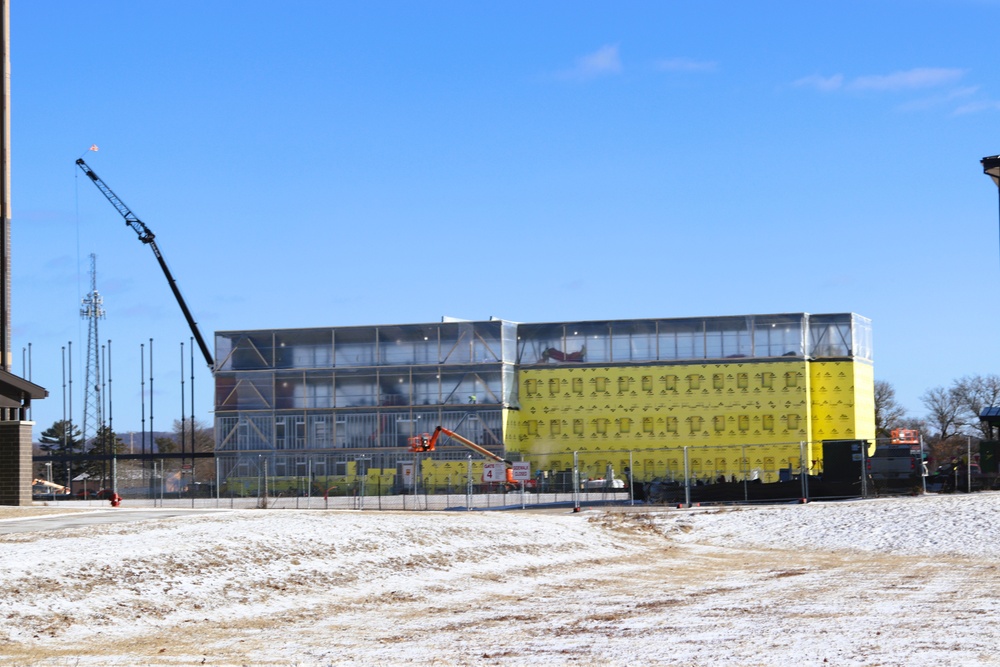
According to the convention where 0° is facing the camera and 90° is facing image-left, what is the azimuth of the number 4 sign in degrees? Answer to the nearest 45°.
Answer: approximately 0°
